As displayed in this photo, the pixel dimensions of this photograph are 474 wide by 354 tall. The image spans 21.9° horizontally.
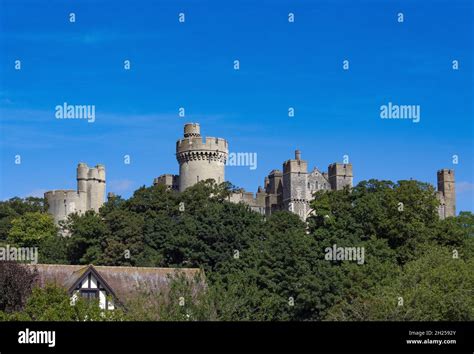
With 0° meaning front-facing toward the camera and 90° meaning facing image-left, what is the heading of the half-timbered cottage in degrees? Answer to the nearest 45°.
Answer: approximately 0°

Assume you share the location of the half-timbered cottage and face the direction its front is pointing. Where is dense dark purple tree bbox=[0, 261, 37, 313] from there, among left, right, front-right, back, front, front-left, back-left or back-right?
front-right

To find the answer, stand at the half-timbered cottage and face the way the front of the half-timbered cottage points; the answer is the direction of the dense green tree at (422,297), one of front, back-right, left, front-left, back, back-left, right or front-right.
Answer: front-left
